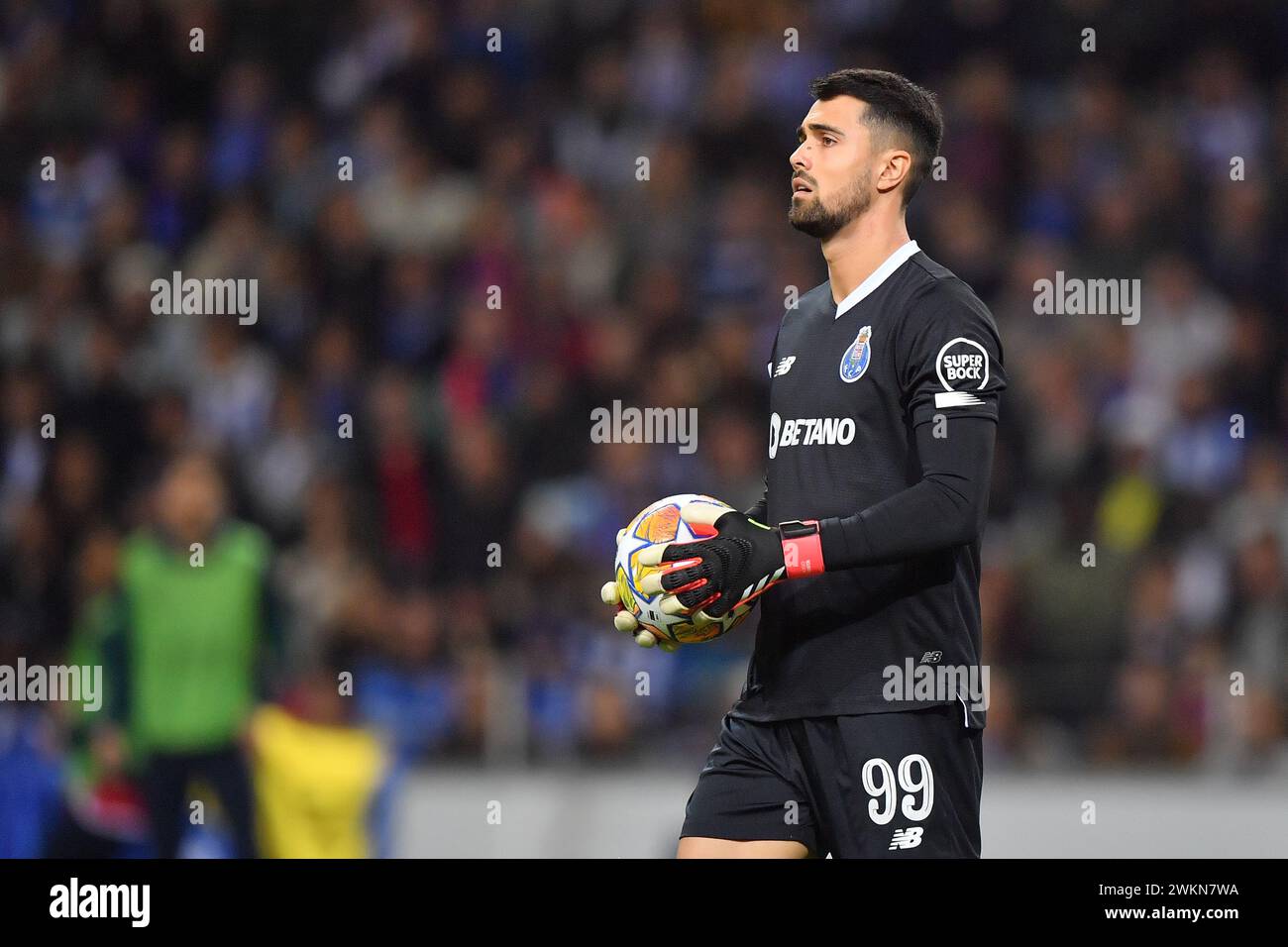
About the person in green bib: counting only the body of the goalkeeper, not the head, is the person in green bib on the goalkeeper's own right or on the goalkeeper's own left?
on the goalkeeper's own right

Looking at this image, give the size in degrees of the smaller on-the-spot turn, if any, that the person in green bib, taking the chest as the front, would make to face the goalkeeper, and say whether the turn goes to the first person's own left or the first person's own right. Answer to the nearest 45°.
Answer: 0° — they already face them

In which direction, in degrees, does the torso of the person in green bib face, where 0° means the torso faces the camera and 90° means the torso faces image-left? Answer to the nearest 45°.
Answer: approximately 0°

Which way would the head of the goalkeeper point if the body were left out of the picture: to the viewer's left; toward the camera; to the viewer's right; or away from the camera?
to the viewer's left

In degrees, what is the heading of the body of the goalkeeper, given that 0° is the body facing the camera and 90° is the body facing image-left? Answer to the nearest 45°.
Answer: approximately 45°
